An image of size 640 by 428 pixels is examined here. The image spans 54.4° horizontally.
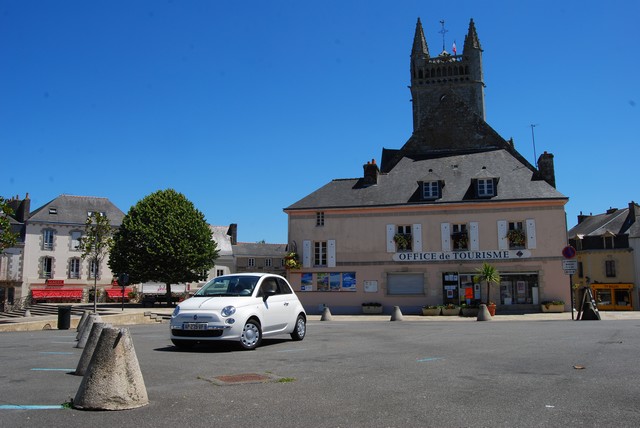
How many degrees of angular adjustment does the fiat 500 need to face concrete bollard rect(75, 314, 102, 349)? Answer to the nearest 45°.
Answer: approximately 90° to its right

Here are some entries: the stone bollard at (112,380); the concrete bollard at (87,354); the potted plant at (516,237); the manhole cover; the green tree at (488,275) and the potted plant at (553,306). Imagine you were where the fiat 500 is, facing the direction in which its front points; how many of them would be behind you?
3

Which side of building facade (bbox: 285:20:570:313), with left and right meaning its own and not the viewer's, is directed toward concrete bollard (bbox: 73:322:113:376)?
front

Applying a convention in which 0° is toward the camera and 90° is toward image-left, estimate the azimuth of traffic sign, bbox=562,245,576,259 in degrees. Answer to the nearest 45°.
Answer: approximately 0°

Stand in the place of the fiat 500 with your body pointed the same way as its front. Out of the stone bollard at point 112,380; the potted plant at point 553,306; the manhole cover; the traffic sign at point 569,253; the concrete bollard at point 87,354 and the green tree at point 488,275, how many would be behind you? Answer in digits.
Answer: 3

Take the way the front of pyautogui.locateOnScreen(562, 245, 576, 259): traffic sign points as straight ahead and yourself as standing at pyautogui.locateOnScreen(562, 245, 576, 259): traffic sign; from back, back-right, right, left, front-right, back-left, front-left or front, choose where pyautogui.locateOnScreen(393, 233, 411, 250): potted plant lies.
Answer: back-right

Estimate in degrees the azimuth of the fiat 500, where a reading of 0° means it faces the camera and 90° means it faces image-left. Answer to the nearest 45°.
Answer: approximately 45°

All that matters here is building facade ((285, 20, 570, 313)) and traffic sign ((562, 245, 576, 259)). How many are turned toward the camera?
2

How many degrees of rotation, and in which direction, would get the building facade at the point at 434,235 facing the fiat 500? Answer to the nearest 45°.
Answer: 0° — it already faces it
